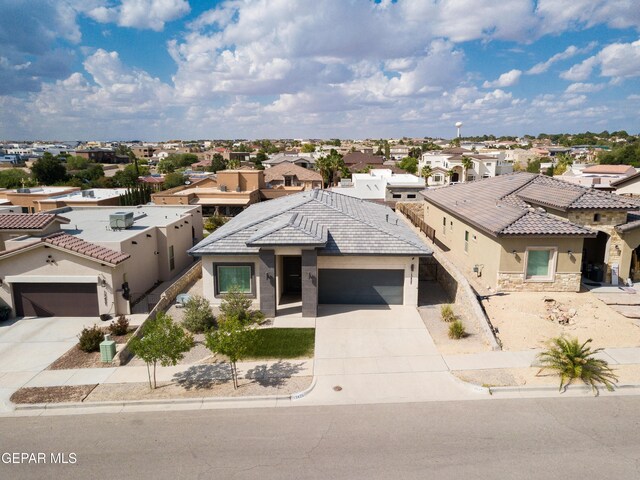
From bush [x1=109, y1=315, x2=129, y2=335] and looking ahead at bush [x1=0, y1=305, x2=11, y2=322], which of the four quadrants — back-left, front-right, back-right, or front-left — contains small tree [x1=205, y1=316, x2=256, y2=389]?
back-left

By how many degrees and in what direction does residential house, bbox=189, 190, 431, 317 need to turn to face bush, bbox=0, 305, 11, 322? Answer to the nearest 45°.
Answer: approximately 90° to its right

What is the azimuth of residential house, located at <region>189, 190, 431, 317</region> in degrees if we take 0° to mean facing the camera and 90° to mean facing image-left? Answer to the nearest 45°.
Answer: approximately 0°

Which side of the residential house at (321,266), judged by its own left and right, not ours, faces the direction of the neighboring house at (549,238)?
left

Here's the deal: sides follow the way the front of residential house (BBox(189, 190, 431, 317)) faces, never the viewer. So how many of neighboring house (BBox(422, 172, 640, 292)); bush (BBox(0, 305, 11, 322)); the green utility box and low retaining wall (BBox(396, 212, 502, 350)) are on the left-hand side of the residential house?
2

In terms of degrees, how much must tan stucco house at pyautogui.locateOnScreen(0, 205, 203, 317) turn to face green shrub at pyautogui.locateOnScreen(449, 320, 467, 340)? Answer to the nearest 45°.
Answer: approximately 90° to its left

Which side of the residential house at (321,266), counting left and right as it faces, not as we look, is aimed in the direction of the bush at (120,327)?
right

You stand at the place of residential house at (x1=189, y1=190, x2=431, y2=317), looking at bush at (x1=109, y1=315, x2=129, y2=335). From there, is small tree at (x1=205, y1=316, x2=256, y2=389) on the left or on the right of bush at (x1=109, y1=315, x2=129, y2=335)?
left

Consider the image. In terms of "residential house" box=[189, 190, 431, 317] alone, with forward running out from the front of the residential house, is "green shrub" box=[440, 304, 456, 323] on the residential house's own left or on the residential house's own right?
on the residential house's own left

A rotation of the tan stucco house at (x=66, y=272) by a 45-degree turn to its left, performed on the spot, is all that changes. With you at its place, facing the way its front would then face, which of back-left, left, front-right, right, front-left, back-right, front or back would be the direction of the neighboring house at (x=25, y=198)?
back

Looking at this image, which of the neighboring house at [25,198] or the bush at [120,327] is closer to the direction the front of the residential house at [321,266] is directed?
the bush

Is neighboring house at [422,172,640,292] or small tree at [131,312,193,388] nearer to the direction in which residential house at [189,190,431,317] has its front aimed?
the small tree

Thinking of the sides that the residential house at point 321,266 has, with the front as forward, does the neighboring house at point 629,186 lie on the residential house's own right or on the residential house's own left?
on the residential house's own left

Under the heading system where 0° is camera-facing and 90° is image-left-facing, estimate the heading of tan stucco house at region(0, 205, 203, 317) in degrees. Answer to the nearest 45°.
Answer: approximately 45°
